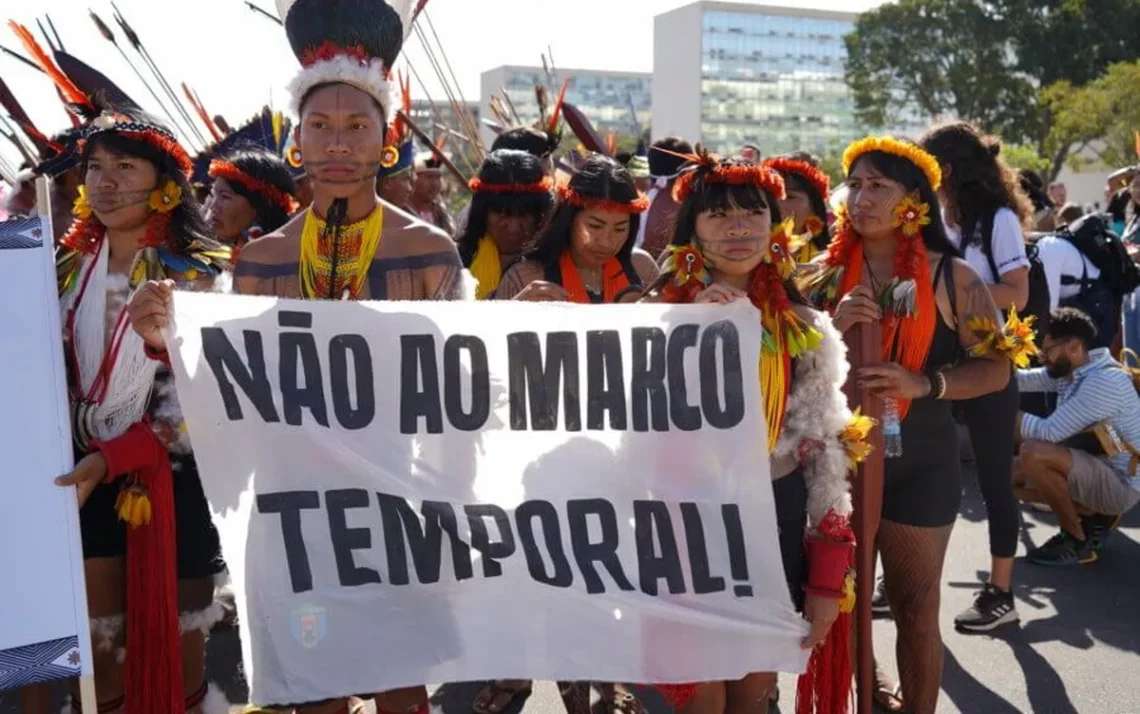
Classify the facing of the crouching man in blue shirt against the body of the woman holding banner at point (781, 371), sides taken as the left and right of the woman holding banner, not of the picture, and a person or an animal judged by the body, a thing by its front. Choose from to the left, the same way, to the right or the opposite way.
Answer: to the right

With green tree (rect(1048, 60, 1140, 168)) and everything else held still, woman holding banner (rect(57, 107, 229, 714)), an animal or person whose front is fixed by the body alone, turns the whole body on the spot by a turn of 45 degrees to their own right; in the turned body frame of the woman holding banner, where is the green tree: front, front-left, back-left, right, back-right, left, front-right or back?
back-right

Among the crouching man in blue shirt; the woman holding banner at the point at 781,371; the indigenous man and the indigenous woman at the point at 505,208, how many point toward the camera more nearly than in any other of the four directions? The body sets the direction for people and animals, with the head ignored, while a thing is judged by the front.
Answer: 3

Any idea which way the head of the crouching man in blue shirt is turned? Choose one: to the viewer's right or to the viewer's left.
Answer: to the viewer's left

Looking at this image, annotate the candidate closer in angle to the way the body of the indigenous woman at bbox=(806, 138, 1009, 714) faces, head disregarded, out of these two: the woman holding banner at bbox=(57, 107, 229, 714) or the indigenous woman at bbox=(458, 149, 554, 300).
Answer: the woman holding banner

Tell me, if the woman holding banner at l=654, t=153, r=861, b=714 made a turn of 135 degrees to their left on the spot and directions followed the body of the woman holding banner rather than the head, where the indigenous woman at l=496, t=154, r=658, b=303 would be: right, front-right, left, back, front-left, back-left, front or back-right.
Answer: left

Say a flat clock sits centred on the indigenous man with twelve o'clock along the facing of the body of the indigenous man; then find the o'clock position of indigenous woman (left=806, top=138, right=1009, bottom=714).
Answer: The indigenous woman is roughly at 9 o'clock from the indigenous man.

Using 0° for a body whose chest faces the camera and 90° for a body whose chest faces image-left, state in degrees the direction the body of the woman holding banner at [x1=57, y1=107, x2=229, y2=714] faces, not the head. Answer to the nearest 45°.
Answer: approximately 45°

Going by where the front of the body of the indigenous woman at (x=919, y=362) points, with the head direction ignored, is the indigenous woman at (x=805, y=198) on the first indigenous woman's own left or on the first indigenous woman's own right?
on the first indigenous woman's own right

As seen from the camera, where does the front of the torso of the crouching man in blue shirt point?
to the viewer's left
